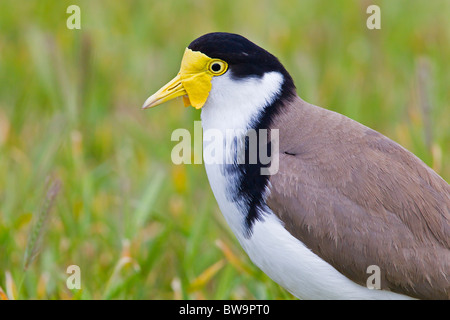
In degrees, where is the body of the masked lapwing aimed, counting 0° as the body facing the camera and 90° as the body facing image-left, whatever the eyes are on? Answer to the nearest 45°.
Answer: approximately 90°
